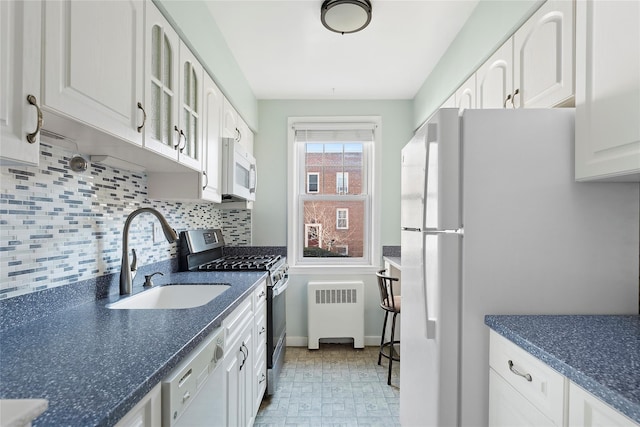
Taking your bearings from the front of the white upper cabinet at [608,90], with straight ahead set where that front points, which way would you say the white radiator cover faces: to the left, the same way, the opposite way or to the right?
to the left

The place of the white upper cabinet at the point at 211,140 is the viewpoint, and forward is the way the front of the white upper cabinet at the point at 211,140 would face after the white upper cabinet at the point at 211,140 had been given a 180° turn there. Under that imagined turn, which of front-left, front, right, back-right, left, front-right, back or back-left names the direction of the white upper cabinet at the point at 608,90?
back-left

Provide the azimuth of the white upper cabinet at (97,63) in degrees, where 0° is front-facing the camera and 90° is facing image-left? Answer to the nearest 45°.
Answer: approximately 315°

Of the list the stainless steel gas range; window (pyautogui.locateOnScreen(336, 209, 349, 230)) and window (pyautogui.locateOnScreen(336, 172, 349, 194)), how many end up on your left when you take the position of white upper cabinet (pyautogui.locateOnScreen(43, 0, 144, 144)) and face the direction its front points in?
3

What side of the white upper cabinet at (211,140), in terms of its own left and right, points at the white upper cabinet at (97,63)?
right

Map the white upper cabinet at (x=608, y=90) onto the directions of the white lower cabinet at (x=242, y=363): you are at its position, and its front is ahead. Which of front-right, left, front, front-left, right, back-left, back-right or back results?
front-right

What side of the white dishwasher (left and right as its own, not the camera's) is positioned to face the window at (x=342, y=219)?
left

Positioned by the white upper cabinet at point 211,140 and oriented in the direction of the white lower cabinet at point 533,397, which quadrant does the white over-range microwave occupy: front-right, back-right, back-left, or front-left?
back-left

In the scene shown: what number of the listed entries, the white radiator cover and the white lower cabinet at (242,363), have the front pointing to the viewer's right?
1

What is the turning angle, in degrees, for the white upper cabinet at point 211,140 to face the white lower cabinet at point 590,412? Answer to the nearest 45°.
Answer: approximately 45° to its right

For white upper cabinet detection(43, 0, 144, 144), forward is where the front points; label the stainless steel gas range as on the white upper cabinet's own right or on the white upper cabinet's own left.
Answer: on the white upper cabinet's own left

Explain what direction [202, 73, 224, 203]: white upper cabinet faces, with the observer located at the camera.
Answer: facing to the right of the viewer

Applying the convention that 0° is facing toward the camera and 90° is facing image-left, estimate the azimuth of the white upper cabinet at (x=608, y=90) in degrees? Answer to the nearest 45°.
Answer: approximately 45°
